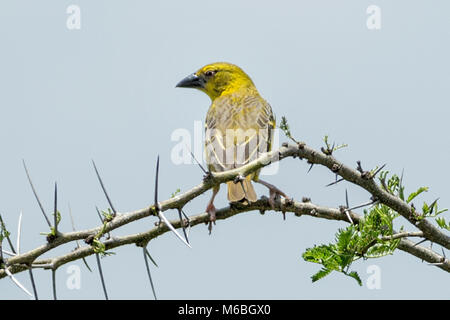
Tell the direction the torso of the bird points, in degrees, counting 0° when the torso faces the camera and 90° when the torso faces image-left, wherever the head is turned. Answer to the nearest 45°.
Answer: approximately 180°
